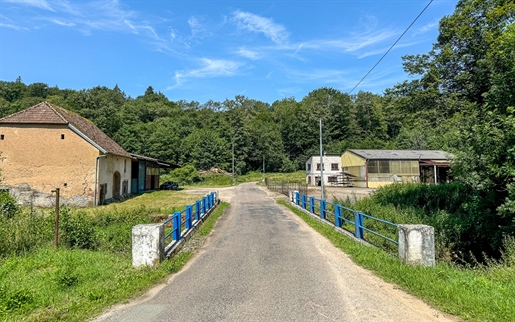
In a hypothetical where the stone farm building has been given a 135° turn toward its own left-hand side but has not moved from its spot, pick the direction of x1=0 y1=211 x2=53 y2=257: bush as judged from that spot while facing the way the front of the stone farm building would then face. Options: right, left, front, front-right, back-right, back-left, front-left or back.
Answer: back

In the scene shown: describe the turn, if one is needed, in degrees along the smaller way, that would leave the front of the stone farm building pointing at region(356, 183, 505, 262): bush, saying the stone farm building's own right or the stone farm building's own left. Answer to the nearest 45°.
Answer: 0° — it already faces it

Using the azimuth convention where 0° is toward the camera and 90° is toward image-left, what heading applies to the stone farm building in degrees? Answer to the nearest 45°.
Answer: approximately 315°

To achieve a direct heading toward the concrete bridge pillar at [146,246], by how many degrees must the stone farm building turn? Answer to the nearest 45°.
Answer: approximately 45° to its right

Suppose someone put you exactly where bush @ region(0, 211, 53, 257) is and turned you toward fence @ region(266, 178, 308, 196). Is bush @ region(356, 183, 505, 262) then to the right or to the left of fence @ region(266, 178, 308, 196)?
right

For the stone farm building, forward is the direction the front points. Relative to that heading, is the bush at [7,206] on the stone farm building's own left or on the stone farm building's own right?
on the stone farm building's own right

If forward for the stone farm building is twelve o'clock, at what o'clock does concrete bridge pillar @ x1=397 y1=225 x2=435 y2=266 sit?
The concrete bridge pillar is roughly at 1 o'clock from the stone farm building.

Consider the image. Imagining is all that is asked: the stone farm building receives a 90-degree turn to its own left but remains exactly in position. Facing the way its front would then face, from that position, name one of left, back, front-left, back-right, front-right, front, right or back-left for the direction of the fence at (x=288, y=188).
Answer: front-right

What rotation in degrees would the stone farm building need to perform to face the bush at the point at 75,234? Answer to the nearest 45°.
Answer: approximately 45° to its right

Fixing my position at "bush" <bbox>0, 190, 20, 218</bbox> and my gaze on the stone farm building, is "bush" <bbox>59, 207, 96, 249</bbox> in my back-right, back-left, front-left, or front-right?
back-right
